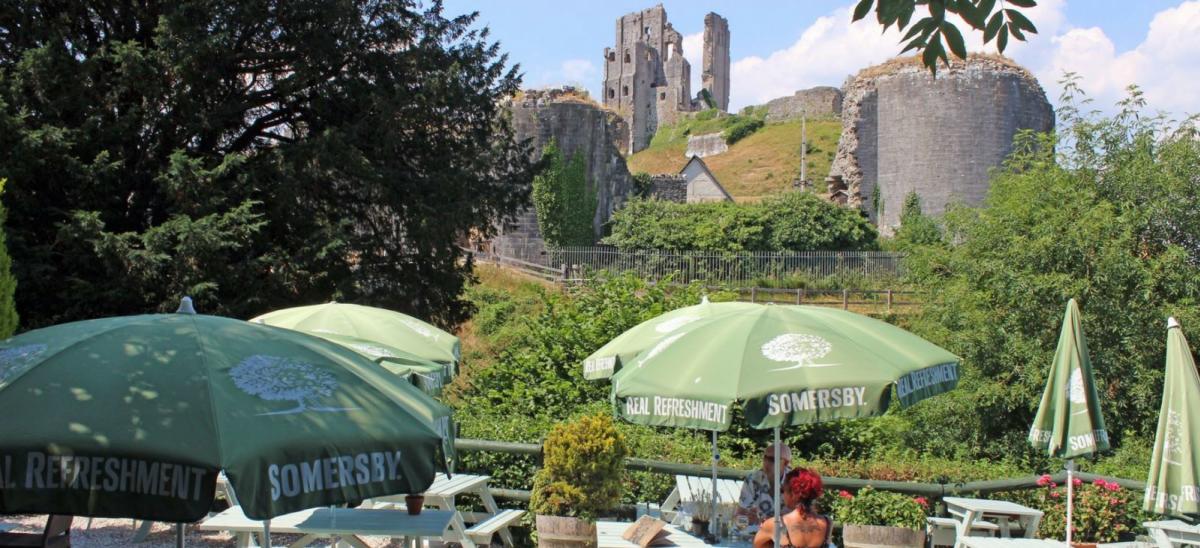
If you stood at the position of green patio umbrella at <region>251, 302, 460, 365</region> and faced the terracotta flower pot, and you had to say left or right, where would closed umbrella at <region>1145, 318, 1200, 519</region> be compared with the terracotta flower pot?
left

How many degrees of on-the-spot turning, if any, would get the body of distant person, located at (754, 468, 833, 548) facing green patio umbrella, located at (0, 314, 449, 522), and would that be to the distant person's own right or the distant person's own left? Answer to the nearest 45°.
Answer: approximately 135° to the distant person's own left

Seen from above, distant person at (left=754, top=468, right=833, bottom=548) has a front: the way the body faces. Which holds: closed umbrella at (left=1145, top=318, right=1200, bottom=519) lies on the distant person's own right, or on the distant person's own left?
on the distant person's own right

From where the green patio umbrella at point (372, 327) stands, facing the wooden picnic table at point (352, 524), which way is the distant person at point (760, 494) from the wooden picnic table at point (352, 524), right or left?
left

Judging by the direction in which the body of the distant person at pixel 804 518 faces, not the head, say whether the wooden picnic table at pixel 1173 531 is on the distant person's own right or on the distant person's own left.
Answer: on the distant person's own right

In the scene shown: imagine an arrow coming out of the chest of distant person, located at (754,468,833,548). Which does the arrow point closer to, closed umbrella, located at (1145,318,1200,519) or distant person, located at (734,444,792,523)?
the distant person

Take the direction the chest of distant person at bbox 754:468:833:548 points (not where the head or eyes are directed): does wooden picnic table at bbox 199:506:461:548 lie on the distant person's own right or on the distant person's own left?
on the distant person's own left

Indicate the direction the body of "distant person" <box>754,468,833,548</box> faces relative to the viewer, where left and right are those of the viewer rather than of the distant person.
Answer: facing away from the viewer

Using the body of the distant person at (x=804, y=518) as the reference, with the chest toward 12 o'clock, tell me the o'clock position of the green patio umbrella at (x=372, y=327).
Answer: The green patio umbrella is roughly at 10 o'clock from the distant person.

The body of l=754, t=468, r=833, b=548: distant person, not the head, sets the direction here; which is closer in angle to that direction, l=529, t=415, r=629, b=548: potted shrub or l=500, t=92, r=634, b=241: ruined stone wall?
the ruined stone wall

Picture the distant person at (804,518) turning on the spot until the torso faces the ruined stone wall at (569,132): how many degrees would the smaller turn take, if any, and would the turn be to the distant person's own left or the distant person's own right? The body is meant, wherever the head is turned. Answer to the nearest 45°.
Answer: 0° — they already face it

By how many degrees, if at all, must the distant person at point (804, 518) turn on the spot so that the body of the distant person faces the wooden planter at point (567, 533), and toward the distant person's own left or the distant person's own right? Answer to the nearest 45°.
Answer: approximately 45° to the distant person's own left
